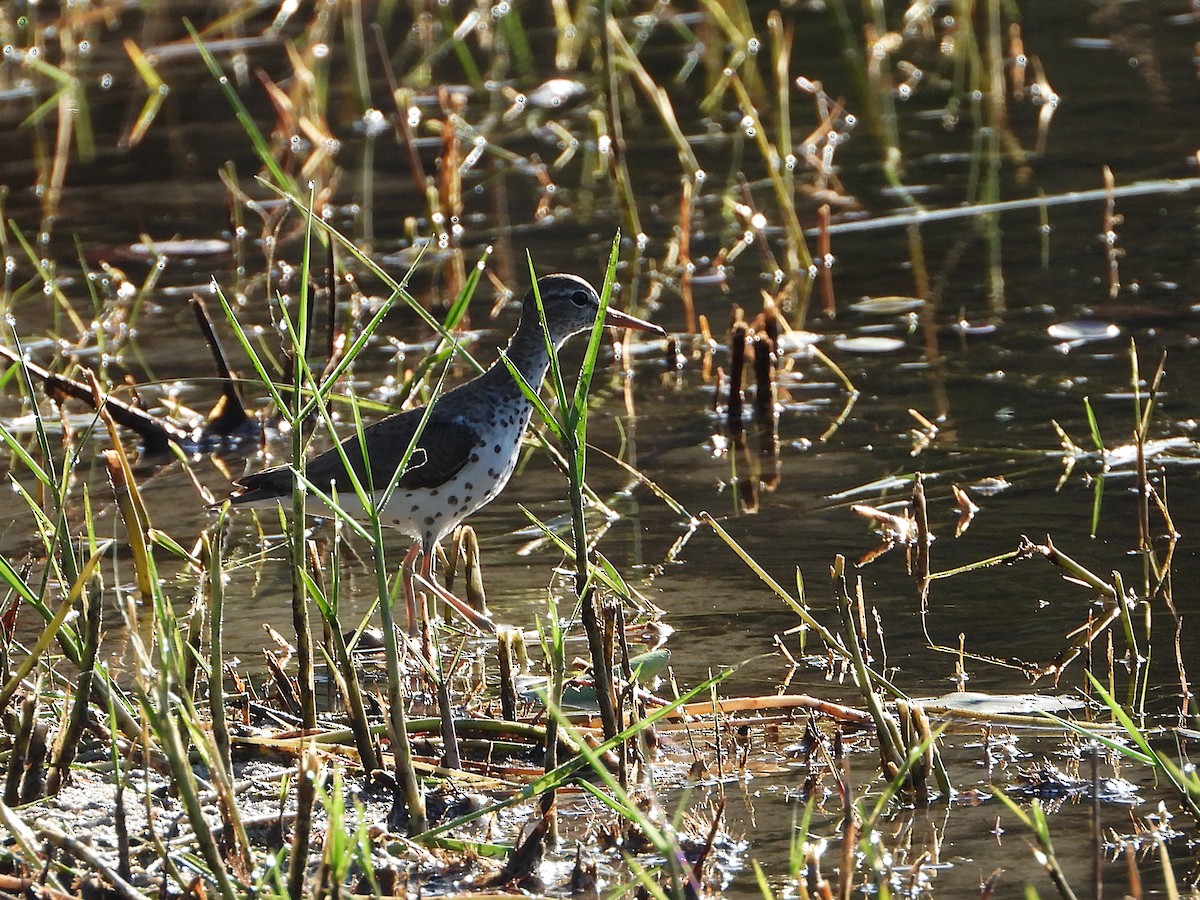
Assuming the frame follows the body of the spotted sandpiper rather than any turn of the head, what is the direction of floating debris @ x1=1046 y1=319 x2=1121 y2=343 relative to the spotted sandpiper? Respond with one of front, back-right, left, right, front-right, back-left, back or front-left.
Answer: front-left

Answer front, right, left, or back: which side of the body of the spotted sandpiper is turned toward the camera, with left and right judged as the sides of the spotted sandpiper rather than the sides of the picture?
right

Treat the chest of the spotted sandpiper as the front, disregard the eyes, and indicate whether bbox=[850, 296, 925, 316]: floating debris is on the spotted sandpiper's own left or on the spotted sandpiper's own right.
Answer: on the spotted sandpiper's own left

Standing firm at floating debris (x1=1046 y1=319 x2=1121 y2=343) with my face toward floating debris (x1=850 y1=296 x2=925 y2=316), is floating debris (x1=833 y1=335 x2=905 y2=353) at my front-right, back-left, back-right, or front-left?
front-left

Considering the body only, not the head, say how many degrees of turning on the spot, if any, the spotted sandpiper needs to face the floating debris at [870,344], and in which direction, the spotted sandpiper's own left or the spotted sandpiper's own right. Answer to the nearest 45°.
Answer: approximately 45° to the spotted sandpiper's own left
